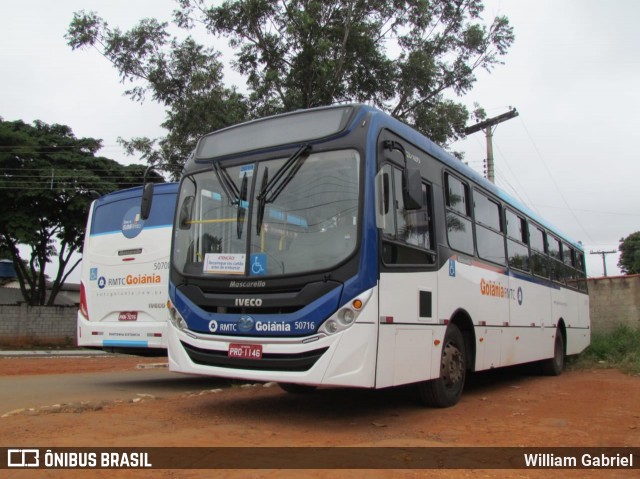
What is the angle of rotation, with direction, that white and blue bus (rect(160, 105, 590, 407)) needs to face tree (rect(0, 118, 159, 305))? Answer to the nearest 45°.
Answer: approximately 90° to its right

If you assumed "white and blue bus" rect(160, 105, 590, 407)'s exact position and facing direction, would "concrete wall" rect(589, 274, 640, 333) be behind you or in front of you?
behind

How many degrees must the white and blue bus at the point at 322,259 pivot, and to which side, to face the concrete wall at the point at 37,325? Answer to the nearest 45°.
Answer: approximately 90° to its right

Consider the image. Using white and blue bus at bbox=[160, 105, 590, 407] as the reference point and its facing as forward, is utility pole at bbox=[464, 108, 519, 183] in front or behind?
behind

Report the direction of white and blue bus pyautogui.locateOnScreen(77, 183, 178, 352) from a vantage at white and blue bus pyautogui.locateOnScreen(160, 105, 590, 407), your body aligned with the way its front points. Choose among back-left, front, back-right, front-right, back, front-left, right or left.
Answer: right

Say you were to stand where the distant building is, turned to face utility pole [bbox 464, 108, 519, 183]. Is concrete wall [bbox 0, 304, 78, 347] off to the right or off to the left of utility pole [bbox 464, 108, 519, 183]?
right

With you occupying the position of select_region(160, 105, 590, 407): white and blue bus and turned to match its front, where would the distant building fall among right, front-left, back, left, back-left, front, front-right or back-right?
right

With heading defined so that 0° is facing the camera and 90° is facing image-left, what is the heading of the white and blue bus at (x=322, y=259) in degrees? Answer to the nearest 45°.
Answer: approximately 45°
